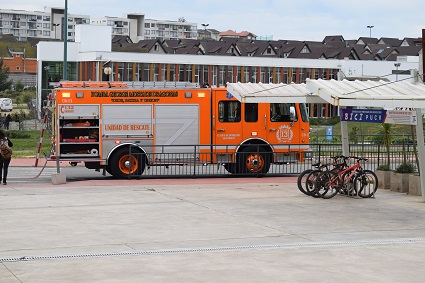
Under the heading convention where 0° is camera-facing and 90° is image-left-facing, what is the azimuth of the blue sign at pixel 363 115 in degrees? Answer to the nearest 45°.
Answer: approximately 0°

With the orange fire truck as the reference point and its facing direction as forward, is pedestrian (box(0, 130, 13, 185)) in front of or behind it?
behind

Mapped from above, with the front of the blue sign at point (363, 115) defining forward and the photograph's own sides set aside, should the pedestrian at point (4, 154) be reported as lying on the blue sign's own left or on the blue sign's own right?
on the blue sign's own right

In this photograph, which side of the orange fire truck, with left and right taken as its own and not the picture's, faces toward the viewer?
right

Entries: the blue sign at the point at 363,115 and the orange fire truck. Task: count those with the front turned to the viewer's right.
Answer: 1

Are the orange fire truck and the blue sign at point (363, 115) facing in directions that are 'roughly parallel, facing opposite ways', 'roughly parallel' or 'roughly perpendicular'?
roughly perpendicular
